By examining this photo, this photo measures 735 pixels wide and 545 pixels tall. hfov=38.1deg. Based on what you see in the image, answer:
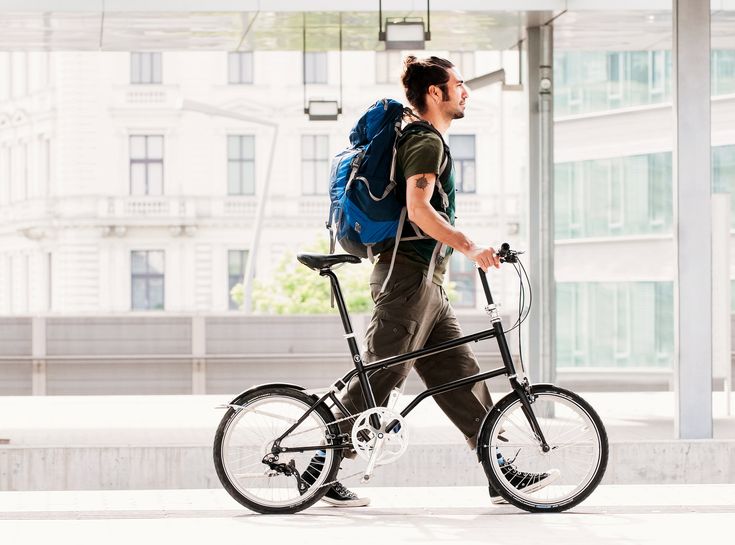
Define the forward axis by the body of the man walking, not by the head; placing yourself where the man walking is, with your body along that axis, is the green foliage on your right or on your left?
on your left

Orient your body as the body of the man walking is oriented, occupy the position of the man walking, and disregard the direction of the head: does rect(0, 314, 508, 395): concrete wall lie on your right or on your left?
on your left

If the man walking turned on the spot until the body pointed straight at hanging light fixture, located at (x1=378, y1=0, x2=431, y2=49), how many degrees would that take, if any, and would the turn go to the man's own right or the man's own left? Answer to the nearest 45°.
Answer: approximately 90° to the man's own left

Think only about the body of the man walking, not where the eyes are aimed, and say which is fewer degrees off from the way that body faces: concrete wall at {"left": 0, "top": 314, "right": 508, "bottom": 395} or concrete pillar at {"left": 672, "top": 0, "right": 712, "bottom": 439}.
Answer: the concrete pillar

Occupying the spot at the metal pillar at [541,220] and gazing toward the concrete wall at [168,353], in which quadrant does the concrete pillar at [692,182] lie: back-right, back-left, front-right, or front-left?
back-left

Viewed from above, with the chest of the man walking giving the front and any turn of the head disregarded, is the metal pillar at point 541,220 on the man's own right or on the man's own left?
on the man's own left

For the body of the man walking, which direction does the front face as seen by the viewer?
to the viewer's right

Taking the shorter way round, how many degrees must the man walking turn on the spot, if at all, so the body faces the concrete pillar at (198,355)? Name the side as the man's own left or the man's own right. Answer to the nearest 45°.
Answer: approximately 90° to the man's own left

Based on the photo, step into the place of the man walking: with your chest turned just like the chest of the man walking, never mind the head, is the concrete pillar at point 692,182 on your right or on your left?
on your left

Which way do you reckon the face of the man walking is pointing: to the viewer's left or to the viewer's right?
to the viewer's right
